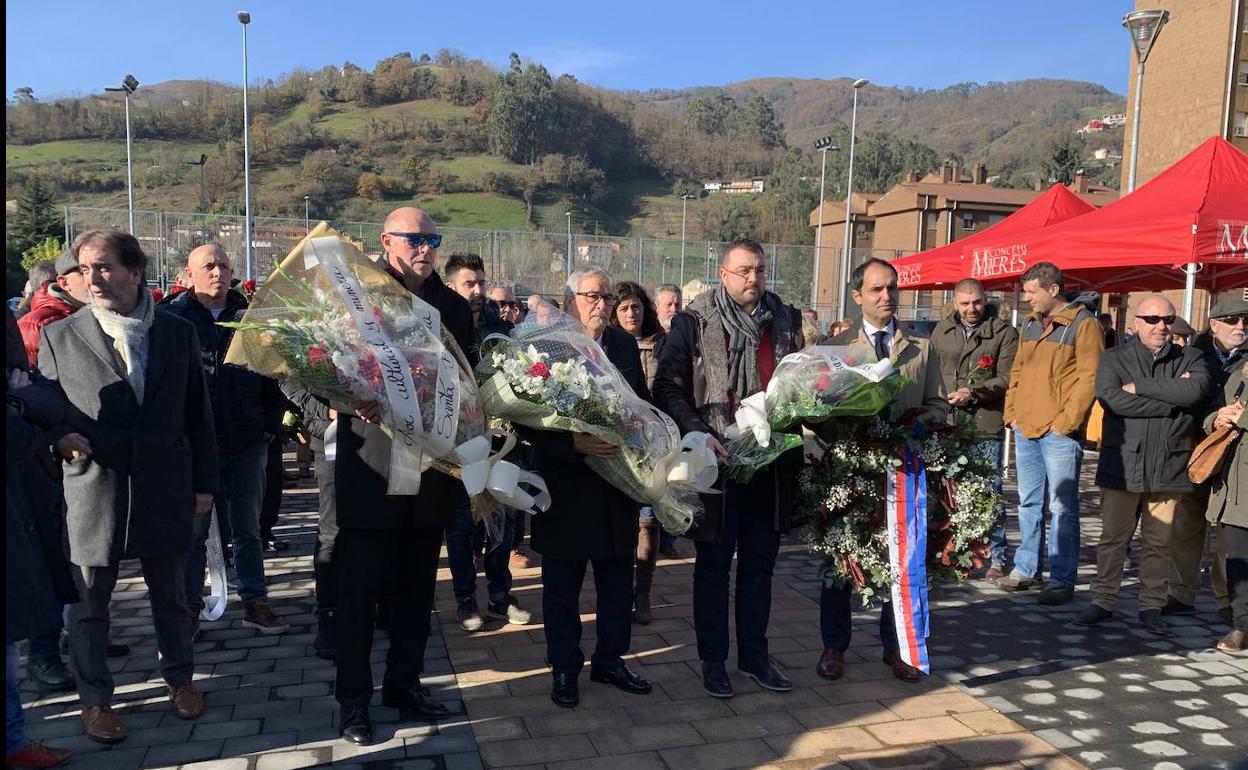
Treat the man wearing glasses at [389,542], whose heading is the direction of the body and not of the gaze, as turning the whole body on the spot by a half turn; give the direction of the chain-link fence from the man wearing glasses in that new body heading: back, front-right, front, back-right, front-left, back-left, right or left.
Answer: front-right

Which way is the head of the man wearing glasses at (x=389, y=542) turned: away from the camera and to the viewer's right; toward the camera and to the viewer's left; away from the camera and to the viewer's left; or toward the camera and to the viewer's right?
toward the camera and to the viewer's right

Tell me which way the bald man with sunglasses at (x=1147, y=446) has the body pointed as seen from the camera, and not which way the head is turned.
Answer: toward the camera

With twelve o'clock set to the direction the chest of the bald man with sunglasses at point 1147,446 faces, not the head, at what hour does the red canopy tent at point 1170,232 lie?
The red canopy tent is roughly at 6 o'clock from the bald man with sunglasses.

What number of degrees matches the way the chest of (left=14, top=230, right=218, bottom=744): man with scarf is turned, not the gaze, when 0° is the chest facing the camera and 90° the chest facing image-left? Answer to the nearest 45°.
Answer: approximately 0°

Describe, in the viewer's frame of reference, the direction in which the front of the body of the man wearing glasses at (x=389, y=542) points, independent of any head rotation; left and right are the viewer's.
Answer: facing the viewer and to the right of the viewer

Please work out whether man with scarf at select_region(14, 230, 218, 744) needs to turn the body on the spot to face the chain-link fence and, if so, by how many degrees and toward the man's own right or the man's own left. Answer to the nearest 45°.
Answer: approximately 135° to the man's own left
